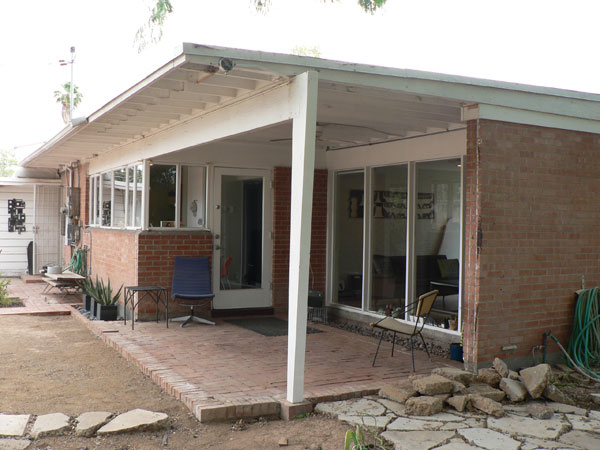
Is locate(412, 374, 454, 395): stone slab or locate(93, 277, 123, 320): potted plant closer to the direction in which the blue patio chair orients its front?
the stone slab

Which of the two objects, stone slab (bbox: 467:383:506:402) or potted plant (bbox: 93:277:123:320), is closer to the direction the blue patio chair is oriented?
the stone slab

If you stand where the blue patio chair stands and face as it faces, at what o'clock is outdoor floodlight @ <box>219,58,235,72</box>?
The outdoor floodlight is roughly at 12 o'clock from the blue patio chair.

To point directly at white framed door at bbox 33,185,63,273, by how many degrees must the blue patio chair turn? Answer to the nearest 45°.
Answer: approximately 135° to its right

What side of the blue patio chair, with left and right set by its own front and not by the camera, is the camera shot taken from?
front

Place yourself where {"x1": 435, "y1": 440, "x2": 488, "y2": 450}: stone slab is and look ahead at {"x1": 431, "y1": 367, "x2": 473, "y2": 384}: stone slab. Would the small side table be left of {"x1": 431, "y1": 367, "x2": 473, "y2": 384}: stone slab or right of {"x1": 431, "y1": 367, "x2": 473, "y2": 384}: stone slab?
left

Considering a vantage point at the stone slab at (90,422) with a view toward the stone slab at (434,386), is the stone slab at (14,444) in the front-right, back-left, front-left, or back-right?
back-right

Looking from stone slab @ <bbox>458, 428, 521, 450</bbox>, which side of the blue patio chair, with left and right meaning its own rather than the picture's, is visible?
front

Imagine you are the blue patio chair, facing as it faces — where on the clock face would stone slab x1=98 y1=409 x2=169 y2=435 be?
The stone slab is roughly at 12 o'clock from the blue patio chair.

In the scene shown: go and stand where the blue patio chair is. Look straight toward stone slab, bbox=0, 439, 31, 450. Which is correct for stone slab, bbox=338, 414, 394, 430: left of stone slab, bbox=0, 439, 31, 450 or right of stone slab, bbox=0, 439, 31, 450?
left

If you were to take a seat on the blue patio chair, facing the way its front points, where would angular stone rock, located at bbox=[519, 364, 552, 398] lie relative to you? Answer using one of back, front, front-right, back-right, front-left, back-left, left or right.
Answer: front-left

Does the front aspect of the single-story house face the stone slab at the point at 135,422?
yes

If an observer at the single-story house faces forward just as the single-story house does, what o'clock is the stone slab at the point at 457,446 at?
The stone slab is roughly at 10 o'clock from the single-story house.

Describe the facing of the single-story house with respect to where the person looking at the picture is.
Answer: facing the viewer and to the left of the viewer

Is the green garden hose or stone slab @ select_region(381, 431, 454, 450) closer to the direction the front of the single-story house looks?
the stone slab
